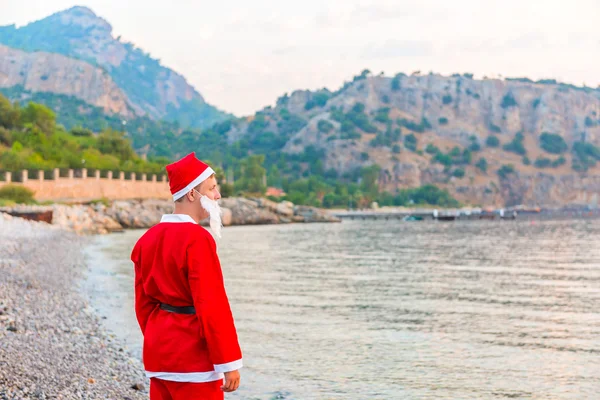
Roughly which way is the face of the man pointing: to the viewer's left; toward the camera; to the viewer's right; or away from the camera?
to the viewer's right

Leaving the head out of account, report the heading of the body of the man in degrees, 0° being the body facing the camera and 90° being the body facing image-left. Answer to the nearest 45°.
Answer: approximately 225°
